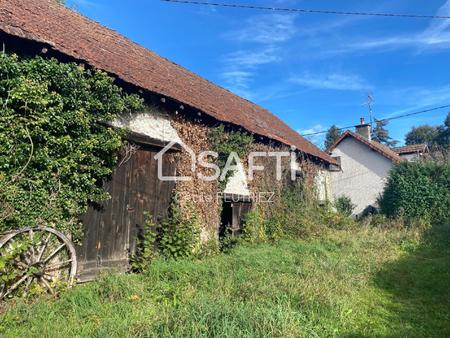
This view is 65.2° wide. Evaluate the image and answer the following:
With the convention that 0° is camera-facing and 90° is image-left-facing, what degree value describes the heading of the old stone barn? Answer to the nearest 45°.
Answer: approximately 315°

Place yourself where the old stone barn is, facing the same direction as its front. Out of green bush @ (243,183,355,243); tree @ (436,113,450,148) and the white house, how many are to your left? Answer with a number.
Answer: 3

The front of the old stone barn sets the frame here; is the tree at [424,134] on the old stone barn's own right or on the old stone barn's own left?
on the old stone barn's own left

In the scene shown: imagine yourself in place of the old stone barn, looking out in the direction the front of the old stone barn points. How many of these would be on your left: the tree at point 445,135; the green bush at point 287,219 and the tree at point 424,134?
3

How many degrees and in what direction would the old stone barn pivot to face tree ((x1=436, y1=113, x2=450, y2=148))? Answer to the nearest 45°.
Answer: approximately 90° to its left

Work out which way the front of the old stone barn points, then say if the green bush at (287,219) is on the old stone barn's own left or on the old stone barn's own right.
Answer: on the old stone barn's own left

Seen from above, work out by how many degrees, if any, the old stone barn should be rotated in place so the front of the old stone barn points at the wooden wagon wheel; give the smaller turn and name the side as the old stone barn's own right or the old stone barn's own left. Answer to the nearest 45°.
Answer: approximately 90° to the old stone barn's own right

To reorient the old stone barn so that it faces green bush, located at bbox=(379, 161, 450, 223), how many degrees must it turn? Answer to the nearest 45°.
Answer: approximately 90° to its left

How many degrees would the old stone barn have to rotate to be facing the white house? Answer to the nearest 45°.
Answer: approximately 90° to its left
